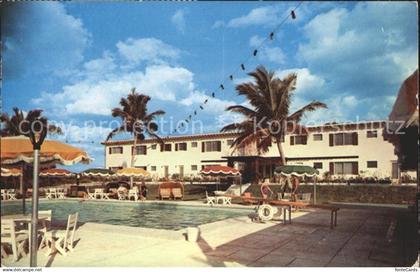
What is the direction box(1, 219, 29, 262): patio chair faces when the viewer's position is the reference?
facing away from the viewer and to the right of the viewer

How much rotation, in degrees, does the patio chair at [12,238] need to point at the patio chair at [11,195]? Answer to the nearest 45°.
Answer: approximately 45° to its left

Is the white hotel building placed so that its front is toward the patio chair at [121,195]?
yes

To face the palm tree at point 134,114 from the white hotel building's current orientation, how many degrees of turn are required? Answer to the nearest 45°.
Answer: approximately 45° to its right

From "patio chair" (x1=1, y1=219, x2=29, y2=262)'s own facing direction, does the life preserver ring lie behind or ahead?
ahead

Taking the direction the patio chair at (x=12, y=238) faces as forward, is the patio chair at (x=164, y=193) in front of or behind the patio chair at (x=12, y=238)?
in front

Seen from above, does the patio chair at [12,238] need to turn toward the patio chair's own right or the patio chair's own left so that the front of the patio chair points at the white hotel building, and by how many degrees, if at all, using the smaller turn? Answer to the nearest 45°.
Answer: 0° — it already faces it

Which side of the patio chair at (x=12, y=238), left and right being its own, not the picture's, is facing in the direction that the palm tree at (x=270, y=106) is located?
front

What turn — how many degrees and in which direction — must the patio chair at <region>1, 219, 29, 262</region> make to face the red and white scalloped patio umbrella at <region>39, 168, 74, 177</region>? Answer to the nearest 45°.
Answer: approximately 45° to its left
